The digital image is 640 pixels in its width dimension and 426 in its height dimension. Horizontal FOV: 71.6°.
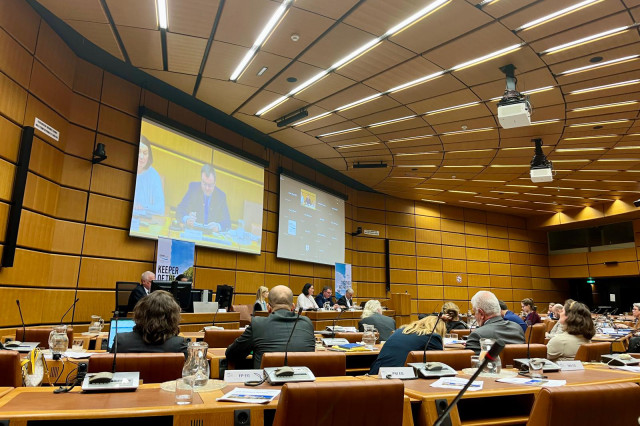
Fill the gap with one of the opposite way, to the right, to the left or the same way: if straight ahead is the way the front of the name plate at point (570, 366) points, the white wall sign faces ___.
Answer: to the left

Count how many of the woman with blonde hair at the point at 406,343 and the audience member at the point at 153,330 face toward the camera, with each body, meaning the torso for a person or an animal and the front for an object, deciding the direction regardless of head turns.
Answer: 0

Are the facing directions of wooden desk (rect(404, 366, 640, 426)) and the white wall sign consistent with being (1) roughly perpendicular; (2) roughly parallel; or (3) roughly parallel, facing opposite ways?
roughly perpendicular

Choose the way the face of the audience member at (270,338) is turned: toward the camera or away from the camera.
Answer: away from the camera

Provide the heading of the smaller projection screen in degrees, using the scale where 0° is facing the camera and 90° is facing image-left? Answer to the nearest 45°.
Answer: approximately 315°

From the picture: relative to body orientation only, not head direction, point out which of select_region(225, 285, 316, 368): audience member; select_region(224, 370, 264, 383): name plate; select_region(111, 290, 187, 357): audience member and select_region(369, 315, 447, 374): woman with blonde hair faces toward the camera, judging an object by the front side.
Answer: the name plate

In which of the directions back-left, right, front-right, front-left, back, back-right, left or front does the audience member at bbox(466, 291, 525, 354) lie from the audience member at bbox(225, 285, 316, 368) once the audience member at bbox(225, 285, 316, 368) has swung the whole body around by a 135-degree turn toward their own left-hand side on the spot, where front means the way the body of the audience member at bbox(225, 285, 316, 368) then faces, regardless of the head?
back-left

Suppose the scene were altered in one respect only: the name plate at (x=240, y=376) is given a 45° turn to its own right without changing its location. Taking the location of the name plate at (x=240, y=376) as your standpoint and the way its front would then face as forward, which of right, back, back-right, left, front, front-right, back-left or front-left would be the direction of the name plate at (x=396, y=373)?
back-left

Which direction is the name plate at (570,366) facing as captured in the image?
toward the camera

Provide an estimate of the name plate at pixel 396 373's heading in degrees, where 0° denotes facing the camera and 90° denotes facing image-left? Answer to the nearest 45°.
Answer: approximately 0°

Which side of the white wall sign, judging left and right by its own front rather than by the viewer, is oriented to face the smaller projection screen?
left

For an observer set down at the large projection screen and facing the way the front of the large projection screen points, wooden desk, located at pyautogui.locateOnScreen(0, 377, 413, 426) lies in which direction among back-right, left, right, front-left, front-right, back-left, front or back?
front-right

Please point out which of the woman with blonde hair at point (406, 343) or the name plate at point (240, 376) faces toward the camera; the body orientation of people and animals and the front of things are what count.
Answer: the name plate

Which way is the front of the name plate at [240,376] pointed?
toward the camera

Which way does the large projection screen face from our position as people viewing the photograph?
facing the viewer and to the right of the viewer

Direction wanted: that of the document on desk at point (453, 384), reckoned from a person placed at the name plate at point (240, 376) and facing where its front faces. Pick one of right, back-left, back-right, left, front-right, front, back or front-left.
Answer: left

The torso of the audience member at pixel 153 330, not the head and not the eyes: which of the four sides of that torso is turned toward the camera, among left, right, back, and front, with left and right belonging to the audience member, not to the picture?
back

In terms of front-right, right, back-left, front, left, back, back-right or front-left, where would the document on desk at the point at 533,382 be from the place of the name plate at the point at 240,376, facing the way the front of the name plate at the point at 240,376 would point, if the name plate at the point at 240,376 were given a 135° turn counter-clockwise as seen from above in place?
front-right

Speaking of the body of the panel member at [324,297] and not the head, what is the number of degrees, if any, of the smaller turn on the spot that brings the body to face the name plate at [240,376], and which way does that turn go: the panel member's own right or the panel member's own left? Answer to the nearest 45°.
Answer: approximately 45° to the panel member's own right
